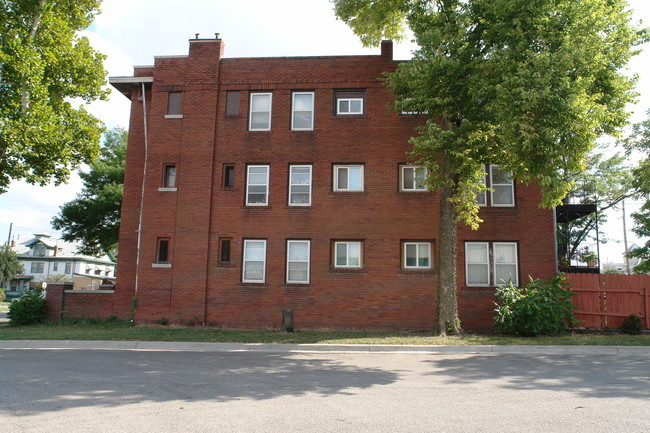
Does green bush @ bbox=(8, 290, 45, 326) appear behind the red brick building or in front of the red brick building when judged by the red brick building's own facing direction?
in front

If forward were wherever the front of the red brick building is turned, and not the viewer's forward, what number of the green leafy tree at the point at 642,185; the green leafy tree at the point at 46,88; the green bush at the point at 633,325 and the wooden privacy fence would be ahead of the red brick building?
1

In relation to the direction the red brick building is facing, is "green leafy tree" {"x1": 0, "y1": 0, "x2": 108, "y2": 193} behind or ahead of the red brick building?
ahead

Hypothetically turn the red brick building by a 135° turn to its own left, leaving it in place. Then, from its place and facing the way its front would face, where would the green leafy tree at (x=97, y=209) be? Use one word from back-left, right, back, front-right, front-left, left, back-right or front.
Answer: back
